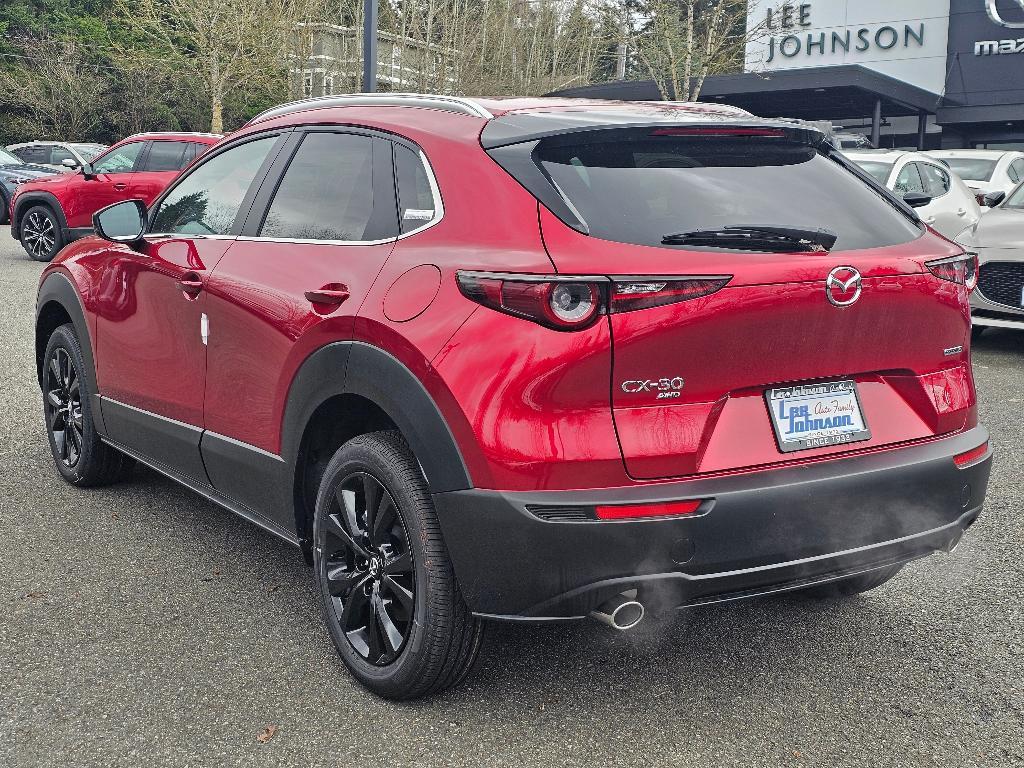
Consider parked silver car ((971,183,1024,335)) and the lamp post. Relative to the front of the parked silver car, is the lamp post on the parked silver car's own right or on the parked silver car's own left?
on the parked silver car's own right

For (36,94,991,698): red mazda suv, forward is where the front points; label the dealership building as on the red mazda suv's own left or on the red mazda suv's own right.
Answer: on the red mazda suv's own right

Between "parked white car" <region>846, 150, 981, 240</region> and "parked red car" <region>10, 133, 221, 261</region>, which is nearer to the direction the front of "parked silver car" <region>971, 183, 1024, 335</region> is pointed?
the parked red car

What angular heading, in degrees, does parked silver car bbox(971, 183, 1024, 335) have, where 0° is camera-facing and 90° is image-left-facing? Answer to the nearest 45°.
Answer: approximately 45°

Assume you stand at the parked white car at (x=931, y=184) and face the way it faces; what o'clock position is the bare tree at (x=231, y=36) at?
The bare tree is roughly at 3 o'clock from the parked white car.

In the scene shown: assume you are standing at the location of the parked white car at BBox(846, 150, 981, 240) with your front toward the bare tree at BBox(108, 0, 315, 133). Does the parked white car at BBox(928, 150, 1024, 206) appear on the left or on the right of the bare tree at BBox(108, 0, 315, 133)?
right

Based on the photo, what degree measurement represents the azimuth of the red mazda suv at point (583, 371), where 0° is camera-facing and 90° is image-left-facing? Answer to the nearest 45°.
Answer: approximately 135°

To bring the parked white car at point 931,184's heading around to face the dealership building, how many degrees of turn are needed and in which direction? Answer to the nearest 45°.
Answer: approximately 135° to its right

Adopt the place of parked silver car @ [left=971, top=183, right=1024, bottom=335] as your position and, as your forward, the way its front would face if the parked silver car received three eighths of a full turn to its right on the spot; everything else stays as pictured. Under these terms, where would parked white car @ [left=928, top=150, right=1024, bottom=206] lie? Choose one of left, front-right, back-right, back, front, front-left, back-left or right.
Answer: front
